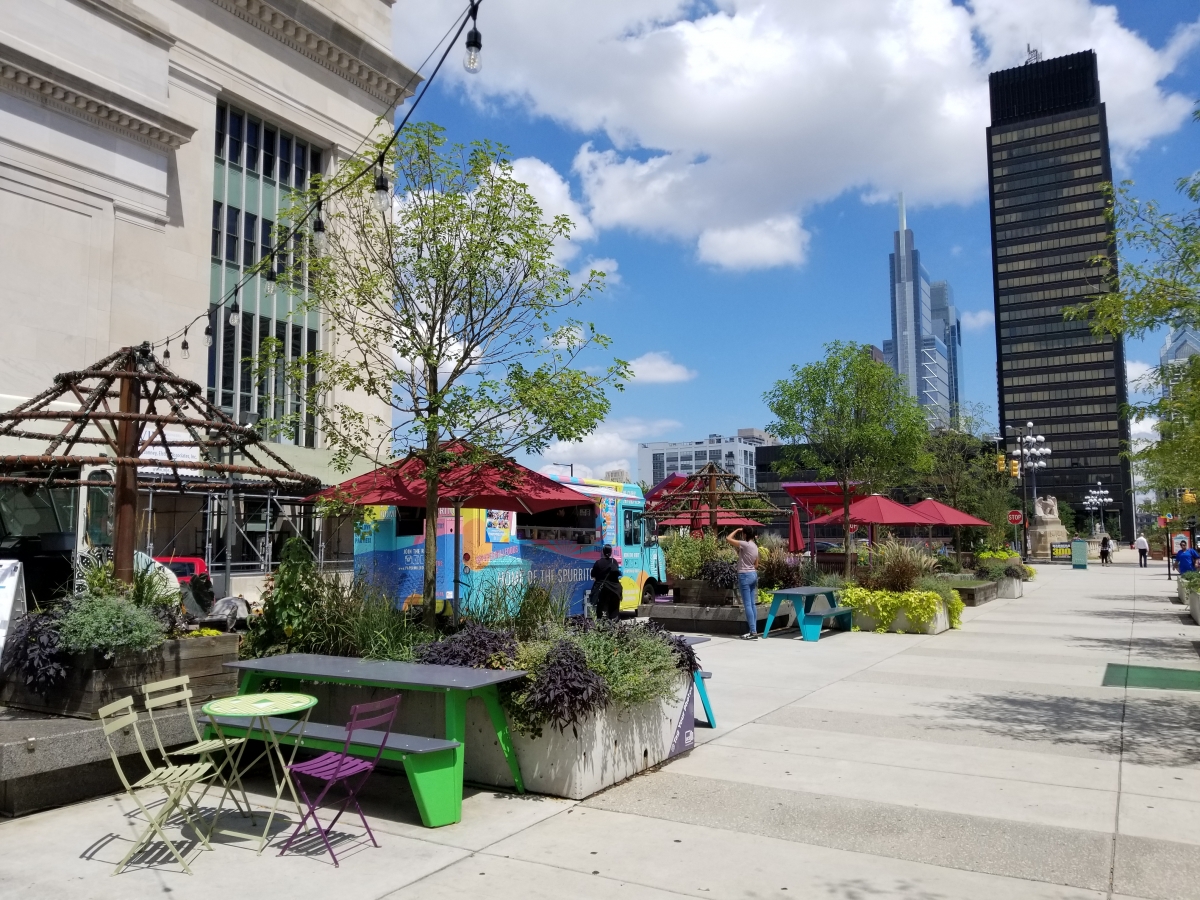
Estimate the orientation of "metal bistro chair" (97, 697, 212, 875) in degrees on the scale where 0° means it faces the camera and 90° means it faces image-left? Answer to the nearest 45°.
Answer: approximately 270°

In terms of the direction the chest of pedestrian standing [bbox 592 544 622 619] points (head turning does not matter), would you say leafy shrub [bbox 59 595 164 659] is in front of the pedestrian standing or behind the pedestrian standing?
behind

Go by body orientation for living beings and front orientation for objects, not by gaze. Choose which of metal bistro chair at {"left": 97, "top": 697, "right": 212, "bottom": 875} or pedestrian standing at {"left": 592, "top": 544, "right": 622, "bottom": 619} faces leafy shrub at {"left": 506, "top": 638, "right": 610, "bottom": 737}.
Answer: the metal bistro chair

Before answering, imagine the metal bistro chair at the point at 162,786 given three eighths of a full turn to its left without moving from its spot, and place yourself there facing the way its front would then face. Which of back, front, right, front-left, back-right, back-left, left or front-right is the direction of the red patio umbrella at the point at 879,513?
right

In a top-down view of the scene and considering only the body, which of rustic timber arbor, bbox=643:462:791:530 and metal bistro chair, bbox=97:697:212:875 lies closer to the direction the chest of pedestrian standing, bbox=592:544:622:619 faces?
the rustic timber arbor

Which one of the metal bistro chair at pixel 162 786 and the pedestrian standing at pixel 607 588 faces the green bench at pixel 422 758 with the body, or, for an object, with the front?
the metal bistro chair

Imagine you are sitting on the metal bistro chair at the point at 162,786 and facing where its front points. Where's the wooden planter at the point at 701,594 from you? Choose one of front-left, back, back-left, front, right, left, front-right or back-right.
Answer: front-left

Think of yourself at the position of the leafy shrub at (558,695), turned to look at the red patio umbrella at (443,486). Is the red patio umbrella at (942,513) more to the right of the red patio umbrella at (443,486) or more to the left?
right

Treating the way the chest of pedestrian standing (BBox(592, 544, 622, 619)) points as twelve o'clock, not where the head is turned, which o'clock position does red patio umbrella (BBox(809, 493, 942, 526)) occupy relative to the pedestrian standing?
The red patio umbrella is roughly at 1 o'clock from the pedestrian standing.

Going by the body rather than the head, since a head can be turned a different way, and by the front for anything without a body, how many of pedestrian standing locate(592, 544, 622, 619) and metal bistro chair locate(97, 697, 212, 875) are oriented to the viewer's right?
1

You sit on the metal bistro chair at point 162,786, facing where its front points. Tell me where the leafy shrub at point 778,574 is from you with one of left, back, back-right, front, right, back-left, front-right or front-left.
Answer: front-left

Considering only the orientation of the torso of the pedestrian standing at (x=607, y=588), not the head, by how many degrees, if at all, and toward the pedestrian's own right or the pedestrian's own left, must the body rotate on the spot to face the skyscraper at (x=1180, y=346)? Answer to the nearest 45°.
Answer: approximately 90° to the pedestrian's own right

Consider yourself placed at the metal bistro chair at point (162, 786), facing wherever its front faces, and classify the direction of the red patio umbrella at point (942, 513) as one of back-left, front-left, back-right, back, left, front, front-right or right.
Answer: front-left

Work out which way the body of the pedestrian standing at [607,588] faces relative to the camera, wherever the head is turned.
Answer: away from the camera

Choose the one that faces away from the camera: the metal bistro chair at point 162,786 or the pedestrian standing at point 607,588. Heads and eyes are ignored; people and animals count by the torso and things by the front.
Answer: the pedestrian standing

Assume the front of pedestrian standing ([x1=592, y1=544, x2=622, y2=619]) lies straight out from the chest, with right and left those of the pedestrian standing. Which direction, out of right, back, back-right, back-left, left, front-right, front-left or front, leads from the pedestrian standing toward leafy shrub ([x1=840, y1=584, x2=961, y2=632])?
front-right
